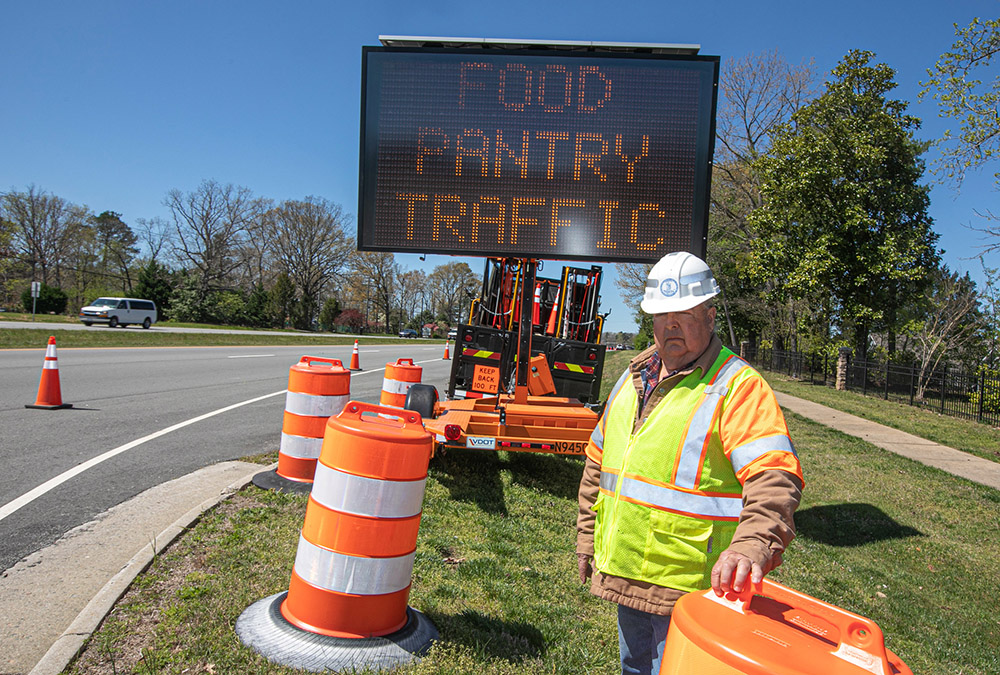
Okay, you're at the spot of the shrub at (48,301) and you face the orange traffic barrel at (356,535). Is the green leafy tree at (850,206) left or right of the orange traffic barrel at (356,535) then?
left

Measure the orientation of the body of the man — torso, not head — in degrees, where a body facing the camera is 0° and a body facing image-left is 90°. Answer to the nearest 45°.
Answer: approximately 45°

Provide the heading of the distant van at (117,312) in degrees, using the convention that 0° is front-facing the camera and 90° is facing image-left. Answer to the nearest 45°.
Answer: approximately 45°

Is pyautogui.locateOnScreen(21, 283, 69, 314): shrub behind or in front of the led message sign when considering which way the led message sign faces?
behind

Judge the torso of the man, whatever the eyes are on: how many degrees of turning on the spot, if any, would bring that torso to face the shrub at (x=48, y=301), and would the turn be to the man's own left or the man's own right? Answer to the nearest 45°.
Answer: approximately 90° to the man's own right

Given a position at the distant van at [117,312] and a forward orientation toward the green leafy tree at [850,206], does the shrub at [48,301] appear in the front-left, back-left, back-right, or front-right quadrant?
back-left

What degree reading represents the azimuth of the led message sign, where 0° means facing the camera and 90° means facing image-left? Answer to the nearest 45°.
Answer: approximately 0°

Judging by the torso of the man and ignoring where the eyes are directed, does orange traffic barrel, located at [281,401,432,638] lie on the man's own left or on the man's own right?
on the man's own right

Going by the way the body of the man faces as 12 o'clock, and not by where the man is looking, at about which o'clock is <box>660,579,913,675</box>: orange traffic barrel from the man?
The orange traffic barrel is roughly at 10 o'clock from the man.
